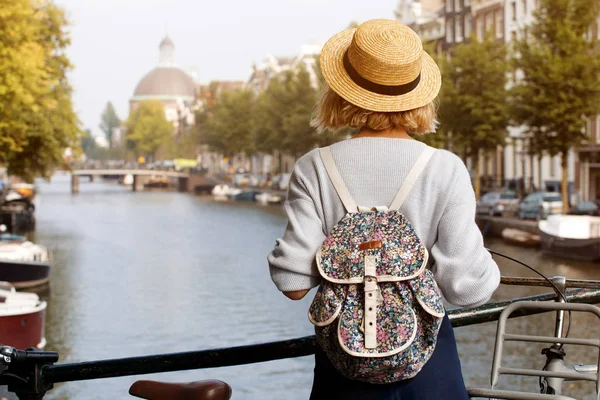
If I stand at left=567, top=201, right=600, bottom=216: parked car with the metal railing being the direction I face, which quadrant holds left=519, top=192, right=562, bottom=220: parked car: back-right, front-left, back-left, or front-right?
back-right
